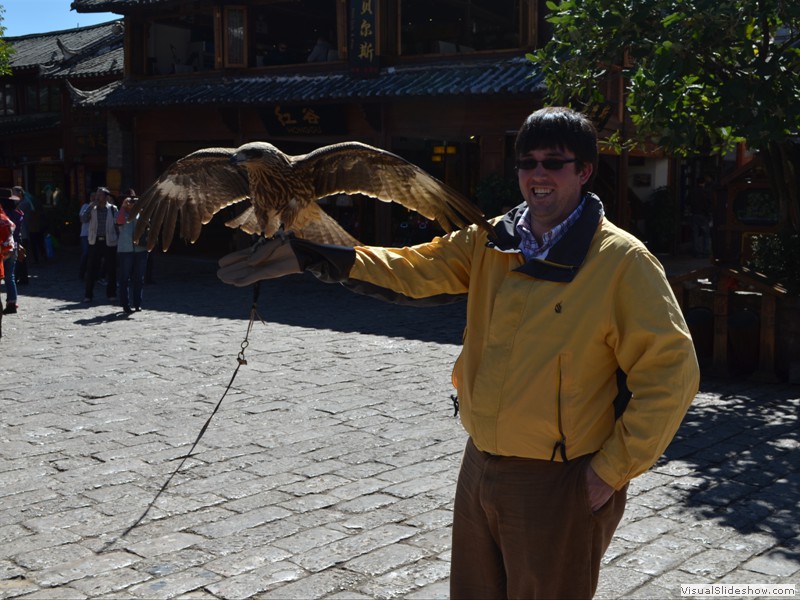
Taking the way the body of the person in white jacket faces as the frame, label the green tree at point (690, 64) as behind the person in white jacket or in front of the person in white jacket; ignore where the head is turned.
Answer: in front

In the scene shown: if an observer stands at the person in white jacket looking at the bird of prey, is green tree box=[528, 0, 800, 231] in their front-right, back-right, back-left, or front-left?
front-left

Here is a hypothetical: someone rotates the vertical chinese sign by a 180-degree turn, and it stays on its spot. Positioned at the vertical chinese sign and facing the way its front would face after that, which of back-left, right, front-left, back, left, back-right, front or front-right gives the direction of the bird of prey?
back

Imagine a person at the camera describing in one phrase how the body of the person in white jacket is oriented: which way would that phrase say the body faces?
toward the camera

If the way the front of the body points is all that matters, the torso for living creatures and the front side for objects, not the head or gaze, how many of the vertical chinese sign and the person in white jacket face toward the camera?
2

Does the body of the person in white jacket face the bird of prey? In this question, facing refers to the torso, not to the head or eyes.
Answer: yes

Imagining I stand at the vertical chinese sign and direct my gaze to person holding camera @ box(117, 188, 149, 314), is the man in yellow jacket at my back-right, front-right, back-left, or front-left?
front-left

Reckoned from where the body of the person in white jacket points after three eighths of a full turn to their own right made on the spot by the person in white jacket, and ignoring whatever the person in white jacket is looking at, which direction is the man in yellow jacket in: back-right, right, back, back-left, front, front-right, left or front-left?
back-left

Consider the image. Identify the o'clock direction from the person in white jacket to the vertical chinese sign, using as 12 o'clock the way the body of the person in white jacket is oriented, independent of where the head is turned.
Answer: The vertical chinese sign is roughly at 8 o'clock from the person in white jacket.

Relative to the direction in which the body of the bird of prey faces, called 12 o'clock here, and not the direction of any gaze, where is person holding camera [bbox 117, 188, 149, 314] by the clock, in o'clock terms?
The person holding camera is roughly at 4 o'clock from the bird of prey.

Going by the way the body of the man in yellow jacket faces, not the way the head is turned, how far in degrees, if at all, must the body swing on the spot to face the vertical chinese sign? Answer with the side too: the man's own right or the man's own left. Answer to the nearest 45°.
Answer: approximately 135° to the man's own right

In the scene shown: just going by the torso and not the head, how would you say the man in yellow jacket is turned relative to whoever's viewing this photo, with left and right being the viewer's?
facing the viewer and to the left of the viewer

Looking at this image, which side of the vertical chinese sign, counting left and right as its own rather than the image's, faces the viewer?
front
